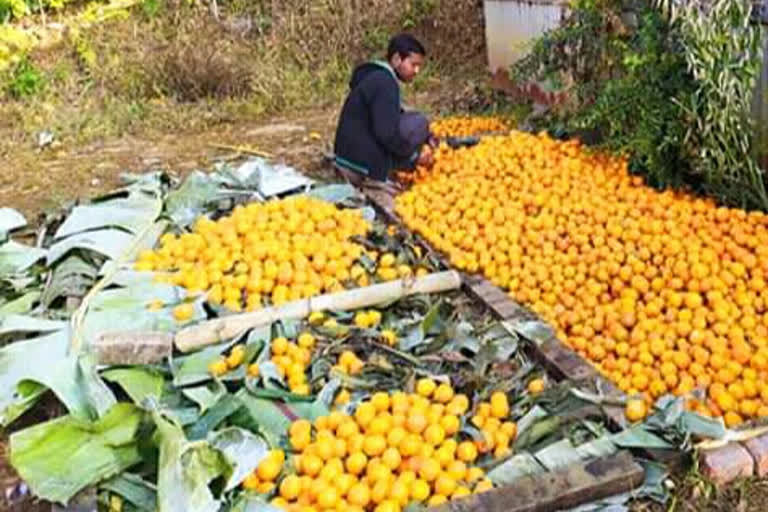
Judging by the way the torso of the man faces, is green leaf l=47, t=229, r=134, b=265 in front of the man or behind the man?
behind

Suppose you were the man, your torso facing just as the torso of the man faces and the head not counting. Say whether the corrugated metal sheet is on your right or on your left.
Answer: on your left

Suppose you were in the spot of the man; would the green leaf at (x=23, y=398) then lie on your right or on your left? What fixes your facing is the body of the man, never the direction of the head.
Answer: on your right

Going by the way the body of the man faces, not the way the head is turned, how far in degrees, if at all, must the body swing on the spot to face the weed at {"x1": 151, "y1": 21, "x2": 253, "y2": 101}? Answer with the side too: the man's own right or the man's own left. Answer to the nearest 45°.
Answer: approximately 135° to the man's own left

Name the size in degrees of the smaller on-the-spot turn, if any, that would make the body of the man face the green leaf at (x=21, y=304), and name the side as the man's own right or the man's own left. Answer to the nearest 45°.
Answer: approximately 135° to the man's own right

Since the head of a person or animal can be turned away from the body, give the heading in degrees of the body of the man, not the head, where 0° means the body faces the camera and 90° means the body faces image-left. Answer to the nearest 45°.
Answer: approximately 270°

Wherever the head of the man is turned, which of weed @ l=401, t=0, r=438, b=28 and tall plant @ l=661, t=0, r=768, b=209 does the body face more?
the tall plant

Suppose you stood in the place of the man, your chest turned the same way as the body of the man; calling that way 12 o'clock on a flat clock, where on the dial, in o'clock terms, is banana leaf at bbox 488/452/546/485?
The banana leaf is roughly at 3 o'clock from the man.

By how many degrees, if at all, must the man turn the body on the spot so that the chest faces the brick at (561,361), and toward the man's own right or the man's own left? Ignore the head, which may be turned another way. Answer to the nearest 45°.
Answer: approximately 90° to the man's own right

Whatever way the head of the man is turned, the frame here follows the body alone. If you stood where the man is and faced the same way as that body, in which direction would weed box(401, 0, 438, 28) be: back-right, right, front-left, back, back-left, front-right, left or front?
left

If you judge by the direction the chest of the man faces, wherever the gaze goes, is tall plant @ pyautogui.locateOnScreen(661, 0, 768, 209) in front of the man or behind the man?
in front

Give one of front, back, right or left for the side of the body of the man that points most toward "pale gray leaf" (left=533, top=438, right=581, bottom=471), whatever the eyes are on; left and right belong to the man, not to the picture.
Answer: right

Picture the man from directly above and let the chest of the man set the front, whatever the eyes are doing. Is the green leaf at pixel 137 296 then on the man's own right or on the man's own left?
on the man's own right

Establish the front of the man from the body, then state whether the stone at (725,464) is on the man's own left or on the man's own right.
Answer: on the man's own right

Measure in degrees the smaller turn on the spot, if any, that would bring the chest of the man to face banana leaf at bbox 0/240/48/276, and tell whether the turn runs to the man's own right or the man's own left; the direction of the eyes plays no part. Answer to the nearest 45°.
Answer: approximately 135° to the man's own right

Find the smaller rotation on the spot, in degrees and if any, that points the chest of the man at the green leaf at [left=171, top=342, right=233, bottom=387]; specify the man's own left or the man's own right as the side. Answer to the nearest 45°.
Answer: approximately 90° to the man's own right
